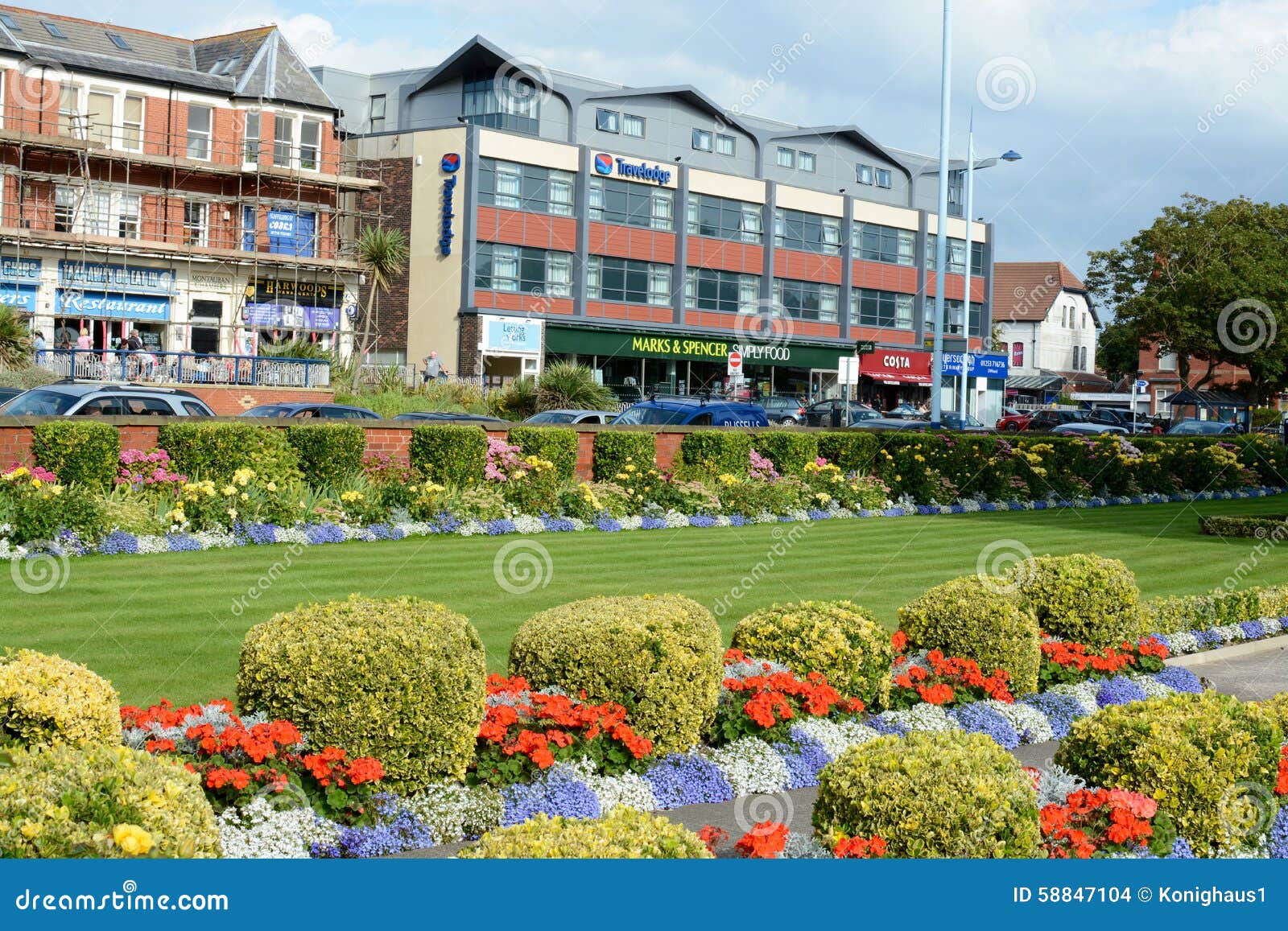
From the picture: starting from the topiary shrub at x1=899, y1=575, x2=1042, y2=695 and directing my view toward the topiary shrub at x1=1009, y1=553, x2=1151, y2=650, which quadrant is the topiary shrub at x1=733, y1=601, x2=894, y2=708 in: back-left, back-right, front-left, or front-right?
back-left

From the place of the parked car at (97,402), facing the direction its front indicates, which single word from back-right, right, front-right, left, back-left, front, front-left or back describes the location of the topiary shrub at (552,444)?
back-left

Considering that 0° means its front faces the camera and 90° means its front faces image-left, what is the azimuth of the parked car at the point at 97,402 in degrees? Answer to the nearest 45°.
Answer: approximately 45°

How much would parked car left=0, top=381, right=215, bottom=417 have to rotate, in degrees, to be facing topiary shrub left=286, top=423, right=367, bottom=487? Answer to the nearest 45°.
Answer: approximately 90° to its left

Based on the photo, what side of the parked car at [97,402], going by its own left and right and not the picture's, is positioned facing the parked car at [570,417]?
back

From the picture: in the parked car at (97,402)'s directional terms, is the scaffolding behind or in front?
behind

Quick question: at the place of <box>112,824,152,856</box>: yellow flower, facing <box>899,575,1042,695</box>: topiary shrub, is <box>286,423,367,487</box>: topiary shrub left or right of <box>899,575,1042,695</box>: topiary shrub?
left
